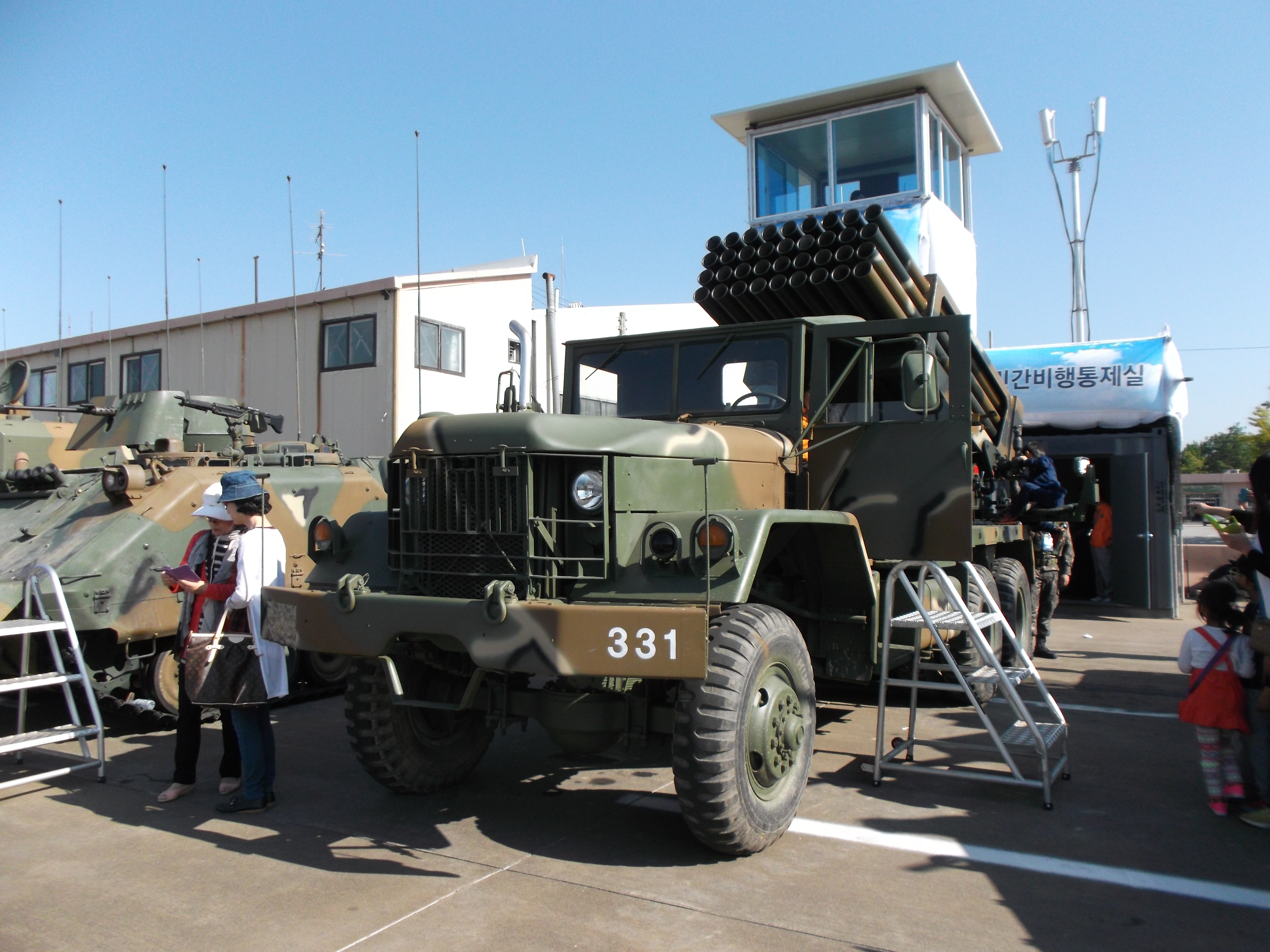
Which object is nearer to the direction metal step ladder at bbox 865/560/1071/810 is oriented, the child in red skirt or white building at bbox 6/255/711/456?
the child in red skirt

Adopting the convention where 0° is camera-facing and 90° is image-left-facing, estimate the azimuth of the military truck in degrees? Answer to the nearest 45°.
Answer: approximately 45°

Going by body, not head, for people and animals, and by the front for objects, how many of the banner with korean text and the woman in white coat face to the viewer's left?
1

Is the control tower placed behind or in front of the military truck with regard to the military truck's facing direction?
behind

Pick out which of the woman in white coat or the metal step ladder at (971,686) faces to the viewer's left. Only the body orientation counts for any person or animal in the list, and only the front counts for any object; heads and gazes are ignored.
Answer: the woman in white coat

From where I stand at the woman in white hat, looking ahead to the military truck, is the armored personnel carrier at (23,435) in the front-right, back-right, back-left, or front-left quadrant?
back-left

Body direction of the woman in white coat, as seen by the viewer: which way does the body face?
to the viewer's left
